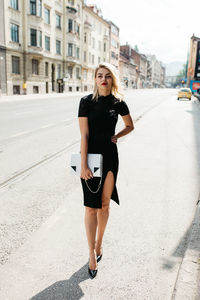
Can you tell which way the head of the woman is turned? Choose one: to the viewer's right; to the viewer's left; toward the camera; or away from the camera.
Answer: toward the camera

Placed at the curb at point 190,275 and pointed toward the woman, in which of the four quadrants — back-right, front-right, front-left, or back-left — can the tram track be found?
front-right

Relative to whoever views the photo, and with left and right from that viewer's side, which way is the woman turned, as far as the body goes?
facing the viewer

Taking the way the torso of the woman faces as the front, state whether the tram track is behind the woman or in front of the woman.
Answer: behind
